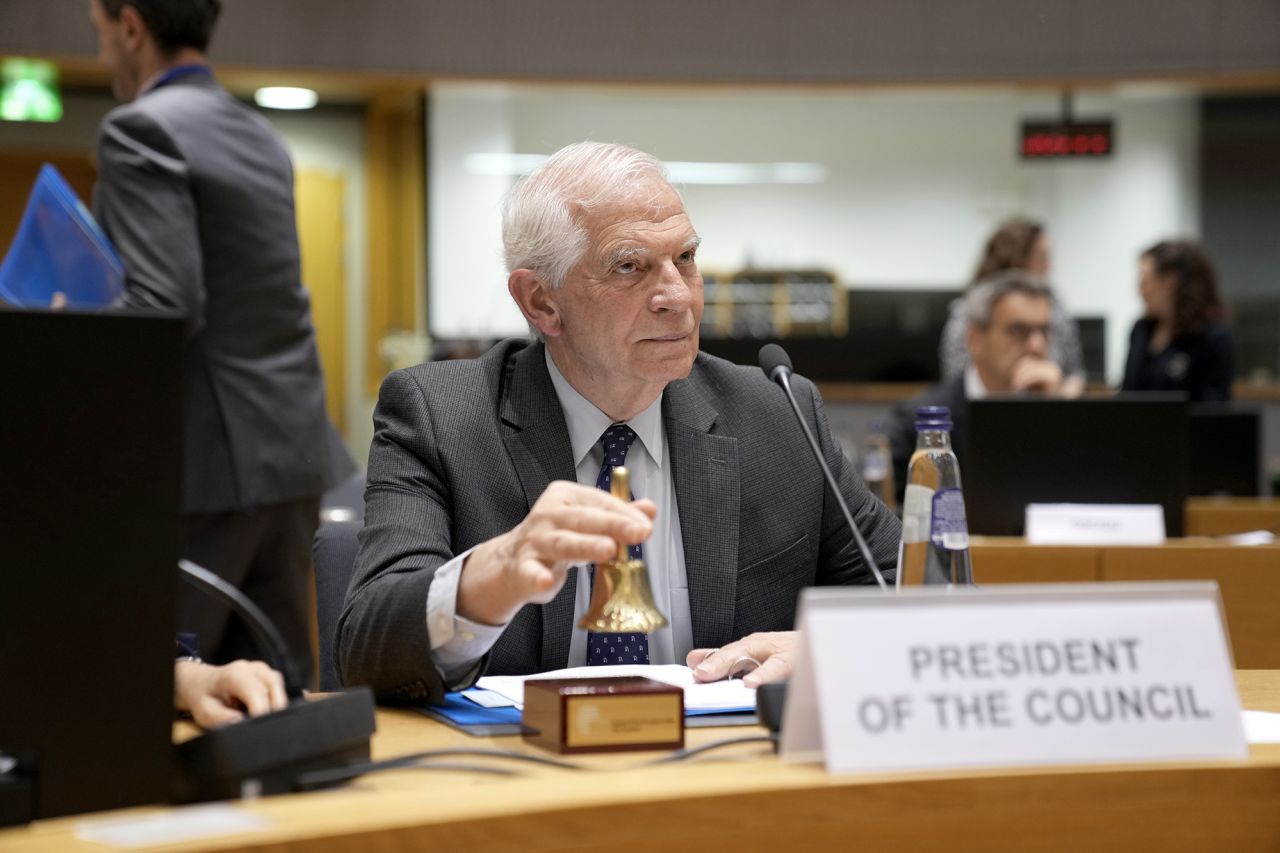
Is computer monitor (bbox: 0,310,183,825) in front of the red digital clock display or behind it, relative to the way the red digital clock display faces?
in front

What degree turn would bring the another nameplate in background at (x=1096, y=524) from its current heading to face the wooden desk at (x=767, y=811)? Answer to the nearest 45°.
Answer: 0° — it already faces it

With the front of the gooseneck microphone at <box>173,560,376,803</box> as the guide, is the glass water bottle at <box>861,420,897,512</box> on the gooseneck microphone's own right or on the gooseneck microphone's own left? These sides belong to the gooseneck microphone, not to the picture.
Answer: on the gooseneck microphone's own right

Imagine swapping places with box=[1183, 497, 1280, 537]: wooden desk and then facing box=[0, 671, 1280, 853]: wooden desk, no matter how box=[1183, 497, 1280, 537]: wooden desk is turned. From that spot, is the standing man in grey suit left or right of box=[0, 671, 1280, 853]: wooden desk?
right

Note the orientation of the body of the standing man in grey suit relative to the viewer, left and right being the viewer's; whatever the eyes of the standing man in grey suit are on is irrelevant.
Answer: facing away from the viewer and to the left of the viewer

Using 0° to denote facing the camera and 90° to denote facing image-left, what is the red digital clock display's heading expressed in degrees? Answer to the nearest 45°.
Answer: approximately 0°

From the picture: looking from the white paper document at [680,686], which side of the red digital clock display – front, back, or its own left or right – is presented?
front
